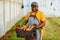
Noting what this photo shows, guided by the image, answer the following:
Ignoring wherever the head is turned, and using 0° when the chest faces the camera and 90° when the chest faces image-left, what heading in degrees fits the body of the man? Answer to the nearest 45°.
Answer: approximately 45°
